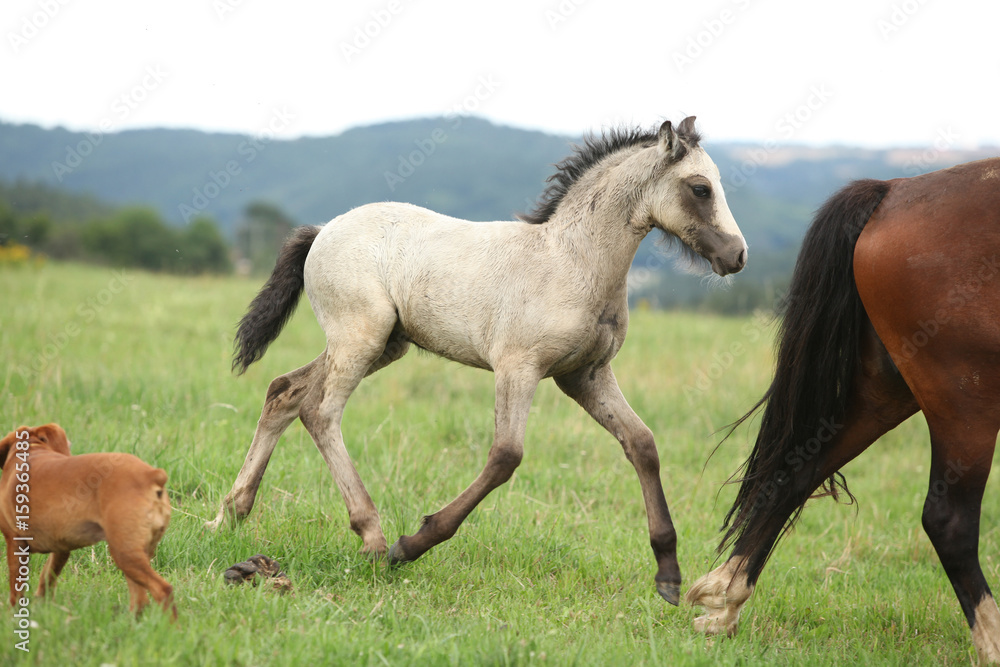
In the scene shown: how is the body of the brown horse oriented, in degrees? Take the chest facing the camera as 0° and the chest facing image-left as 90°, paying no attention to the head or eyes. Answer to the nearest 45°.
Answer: approximately 270°

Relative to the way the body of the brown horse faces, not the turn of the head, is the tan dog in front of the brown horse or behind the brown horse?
behind

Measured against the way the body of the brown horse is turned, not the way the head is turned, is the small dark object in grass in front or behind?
behind
